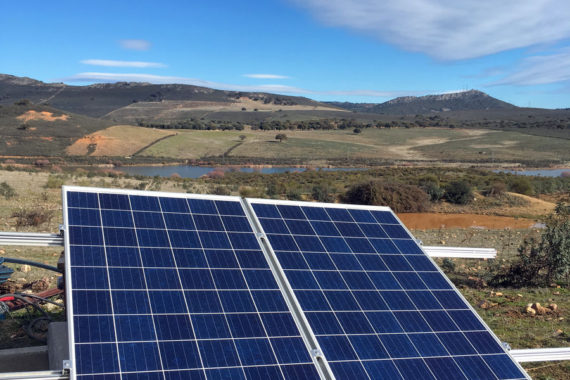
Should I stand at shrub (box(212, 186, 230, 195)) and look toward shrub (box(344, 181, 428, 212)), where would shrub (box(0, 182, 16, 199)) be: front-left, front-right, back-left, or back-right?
back-right

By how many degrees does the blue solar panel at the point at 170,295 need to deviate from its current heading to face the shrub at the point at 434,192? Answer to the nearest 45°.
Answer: approximately 135° to its left

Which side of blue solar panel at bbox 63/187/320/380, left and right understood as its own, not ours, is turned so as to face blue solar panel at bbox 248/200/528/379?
left

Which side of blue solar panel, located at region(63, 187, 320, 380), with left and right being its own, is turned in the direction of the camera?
front

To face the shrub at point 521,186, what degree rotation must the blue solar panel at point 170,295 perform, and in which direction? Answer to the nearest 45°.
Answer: approximately 135° to its left

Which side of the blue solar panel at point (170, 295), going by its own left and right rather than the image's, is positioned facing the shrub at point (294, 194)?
back

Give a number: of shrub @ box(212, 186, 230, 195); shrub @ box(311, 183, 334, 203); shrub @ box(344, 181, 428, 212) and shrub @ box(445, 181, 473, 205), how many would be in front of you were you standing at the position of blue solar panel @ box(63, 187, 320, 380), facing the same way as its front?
0

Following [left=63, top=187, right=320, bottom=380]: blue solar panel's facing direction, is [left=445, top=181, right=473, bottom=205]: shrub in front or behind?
behind

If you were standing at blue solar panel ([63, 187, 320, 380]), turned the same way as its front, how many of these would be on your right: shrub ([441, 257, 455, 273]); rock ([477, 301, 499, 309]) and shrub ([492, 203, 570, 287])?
0

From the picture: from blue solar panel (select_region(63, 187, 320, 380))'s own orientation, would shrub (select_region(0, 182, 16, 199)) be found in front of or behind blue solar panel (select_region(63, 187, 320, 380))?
behind

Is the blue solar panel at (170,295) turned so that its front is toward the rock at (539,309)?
no

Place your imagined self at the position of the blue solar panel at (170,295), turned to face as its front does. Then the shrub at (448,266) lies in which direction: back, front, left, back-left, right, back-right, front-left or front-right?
back-left

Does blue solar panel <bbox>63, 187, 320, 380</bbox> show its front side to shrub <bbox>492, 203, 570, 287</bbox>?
no

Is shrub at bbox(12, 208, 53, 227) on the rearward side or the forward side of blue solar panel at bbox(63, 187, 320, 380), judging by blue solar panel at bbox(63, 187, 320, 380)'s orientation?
on the rearward side
